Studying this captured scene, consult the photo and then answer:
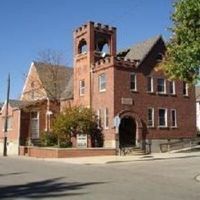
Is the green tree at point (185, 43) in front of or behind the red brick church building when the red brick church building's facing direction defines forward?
in front

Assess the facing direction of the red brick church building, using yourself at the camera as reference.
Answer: facing the viewer and to the right of the viewer
